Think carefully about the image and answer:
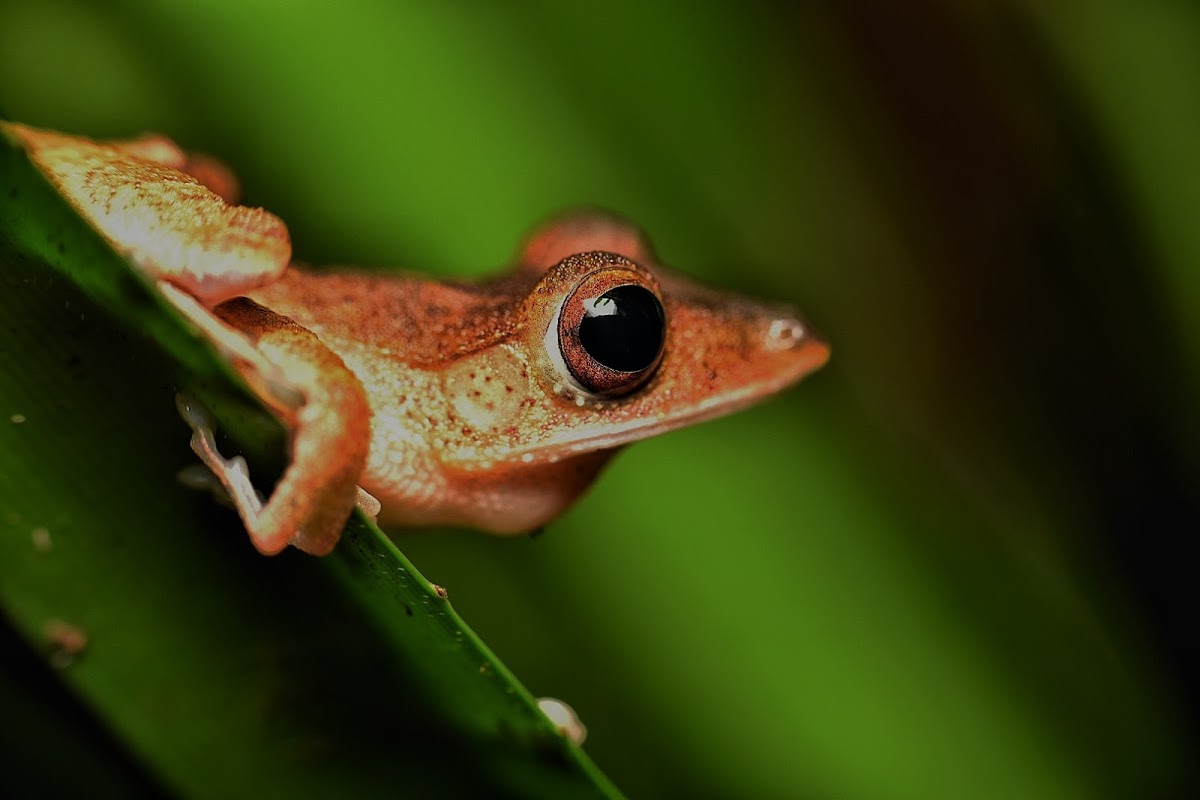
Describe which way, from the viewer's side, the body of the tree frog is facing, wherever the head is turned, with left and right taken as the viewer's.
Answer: facing to the right of the viewer
